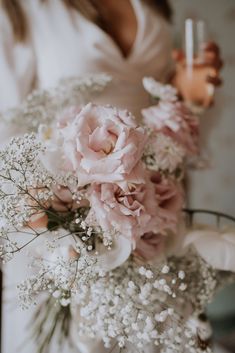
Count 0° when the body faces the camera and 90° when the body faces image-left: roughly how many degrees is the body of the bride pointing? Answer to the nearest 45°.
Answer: approximately 315°
